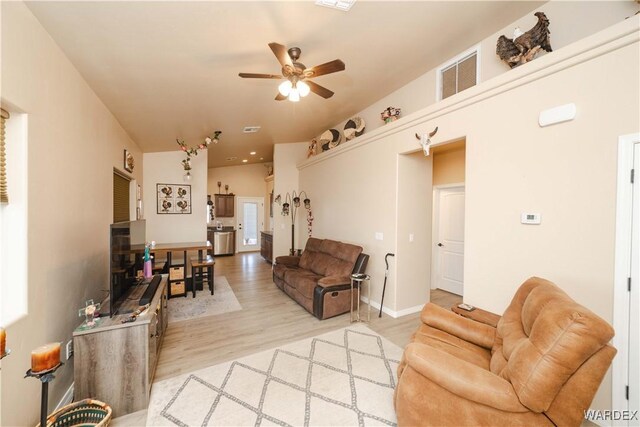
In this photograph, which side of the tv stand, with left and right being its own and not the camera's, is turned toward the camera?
right

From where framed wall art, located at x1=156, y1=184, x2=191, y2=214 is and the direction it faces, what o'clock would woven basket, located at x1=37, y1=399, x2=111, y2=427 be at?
The woven basket is roughly at 12 o'clock from the framed wall art.

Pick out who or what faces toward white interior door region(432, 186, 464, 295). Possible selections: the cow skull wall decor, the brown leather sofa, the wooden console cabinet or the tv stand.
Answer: the tv stand

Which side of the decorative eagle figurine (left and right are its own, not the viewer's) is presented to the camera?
left

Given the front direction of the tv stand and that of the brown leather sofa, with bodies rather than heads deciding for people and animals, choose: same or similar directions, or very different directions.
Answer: very different directions

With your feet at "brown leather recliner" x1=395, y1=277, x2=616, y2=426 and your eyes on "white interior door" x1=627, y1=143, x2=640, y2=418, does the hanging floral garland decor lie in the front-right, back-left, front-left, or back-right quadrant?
back-left

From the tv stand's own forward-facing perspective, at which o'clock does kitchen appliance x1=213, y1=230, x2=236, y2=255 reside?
The kitchen appliance is roughly at 10 o'clock from the tv stand.

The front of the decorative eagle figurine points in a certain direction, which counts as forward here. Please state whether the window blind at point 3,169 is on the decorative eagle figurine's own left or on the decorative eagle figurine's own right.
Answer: on the decorative eagle figurine's own left
